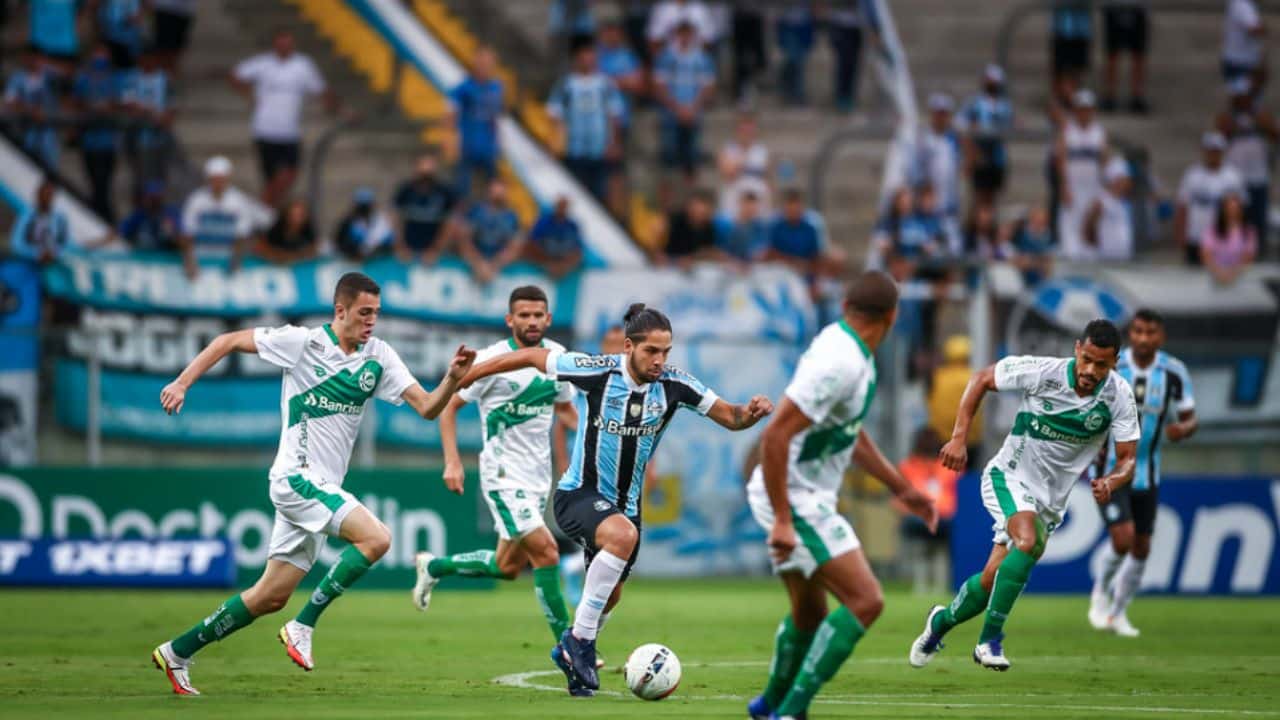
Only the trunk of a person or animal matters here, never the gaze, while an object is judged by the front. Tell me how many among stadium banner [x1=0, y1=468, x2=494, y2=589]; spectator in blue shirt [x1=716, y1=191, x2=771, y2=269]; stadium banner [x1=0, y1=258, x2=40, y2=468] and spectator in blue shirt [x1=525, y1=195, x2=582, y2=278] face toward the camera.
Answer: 4

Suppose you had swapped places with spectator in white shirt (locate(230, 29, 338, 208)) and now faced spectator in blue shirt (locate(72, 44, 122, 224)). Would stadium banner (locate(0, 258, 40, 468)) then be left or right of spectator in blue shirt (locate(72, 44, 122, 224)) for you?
left

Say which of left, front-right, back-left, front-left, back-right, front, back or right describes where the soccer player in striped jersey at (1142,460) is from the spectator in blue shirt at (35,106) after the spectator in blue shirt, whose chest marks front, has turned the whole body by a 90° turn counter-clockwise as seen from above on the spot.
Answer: front-right

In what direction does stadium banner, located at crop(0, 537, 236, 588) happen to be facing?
toward the camera

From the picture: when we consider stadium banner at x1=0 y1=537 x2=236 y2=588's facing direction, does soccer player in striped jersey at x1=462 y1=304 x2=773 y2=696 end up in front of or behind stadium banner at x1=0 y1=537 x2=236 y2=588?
in front

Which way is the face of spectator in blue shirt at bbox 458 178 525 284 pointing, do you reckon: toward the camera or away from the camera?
toward the camera

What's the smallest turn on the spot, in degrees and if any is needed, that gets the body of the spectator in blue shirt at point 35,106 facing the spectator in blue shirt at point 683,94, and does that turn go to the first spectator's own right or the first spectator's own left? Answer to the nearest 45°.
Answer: approximately 90° to the first spectator's own left

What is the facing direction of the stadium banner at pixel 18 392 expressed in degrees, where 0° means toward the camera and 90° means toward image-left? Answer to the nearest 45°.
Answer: approximately 0°

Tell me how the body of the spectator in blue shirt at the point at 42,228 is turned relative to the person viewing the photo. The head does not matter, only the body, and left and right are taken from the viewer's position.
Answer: facing the viewer

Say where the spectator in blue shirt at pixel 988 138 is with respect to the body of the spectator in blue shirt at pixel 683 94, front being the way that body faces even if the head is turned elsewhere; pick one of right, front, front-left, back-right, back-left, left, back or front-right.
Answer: left

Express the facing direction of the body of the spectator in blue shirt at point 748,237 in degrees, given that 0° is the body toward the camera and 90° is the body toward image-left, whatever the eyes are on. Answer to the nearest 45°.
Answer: approximately 0°

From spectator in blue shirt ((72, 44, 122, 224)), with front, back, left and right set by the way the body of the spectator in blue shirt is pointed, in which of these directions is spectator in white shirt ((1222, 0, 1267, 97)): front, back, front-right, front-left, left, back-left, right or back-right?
left

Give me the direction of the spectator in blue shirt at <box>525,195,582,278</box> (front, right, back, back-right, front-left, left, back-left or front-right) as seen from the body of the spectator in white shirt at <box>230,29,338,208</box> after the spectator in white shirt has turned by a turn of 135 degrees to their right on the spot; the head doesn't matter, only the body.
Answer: back
